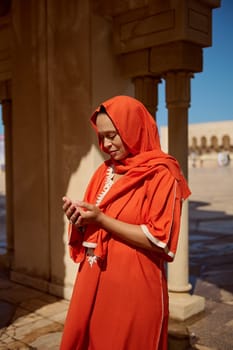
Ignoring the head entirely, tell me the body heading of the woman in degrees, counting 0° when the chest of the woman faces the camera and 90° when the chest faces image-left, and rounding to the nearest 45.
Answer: approximately 45°

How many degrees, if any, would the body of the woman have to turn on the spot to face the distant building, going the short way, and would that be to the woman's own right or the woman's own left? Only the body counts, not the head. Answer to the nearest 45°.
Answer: approximately 135° to the woman's own right
